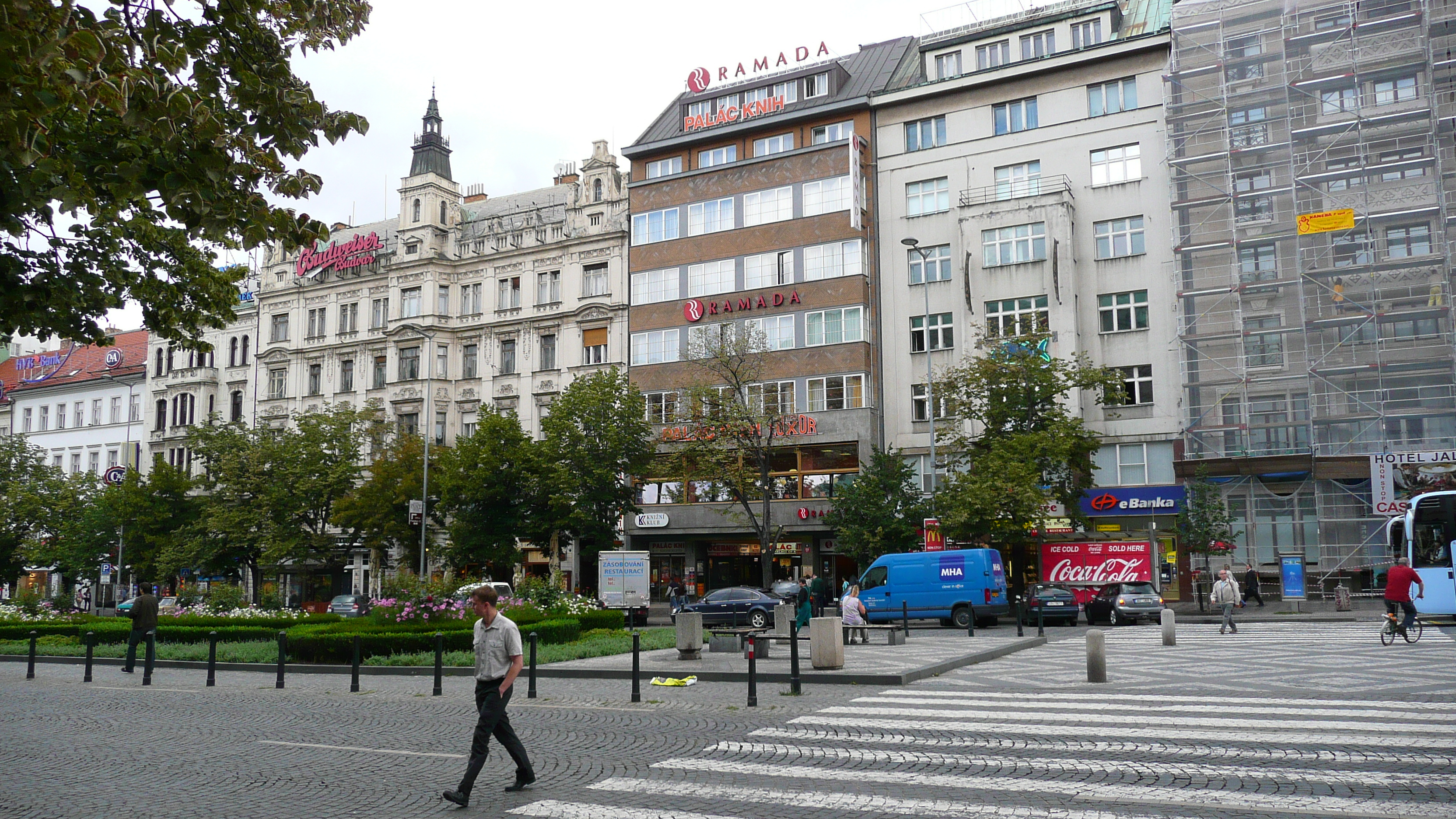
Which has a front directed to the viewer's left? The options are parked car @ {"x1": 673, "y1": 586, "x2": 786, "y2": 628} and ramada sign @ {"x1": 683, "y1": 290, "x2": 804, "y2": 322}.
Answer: the parked car

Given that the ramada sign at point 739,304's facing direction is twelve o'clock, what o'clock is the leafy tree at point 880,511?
The leafy tree is roughly at 11 o'clock from the ramada sign.

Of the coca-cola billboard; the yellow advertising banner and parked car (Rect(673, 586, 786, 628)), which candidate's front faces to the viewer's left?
the parked car

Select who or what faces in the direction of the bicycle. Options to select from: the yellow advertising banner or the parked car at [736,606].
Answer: the yellow advertising banner

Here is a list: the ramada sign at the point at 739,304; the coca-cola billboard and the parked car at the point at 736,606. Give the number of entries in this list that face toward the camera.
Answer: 2

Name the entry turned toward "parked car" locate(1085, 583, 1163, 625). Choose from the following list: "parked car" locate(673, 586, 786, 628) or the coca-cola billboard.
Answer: the coca-cola billboard

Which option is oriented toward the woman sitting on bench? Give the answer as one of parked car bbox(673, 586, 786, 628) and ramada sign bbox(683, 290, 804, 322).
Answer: the ramada sign

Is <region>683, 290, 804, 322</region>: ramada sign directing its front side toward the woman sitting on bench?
yes

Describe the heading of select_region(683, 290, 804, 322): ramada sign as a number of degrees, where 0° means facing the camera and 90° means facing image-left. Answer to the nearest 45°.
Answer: approximately 0°

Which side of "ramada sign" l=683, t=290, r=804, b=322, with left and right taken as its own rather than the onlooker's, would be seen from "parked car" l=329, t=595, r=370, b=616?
right

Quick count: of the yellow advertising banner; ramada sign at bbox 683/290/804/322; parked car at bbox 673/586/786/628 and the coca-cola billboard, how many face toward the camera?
3

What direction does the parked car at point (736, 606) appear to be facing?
to the viewer's left
